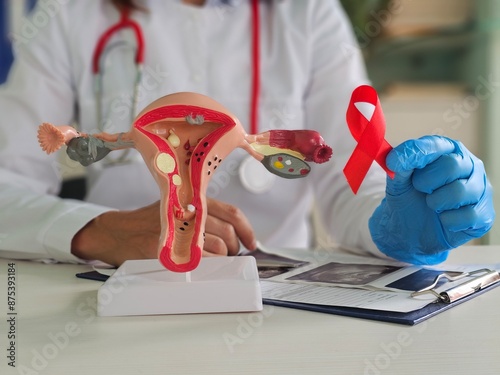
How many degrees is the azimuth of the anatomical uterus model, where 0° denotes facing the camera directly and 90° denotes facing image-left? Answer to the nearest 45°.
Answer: approximately 0°

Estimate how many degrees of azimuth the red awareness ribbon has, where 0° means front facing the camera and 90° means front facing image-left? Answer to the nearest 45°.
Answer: approximately 0°

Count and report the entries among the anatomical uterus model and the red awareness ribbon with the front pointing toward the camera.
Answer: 2

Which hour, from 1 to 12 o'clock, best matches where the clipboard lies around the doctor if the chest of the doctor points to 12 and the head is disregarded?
The clipboard is roughly at 11 o'clock from the doctor.
